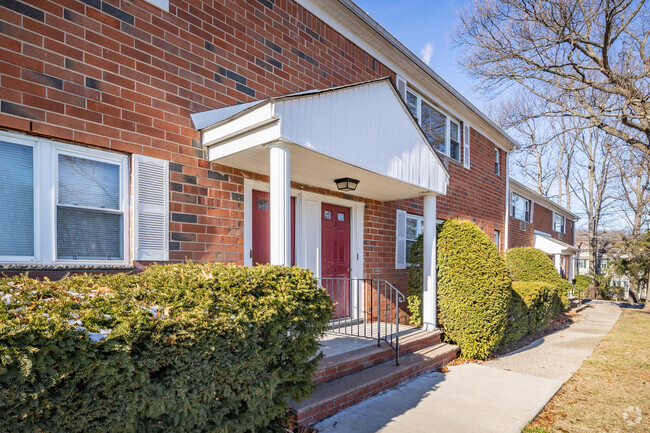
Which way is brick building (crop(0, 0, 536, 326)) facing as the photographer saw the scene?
facing the viewer and to the right of the viewer

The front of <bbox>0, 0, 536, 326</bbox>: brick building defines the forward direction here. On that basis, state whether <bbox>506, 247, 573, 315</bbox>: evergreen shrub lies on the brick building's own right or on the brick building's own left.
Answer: on the brick building's own left

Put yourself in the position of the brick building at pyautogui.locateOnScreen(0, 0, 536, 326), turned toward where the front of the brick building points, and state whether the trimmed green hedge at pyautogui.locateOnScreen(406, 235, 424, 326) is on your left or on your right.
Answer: on your left

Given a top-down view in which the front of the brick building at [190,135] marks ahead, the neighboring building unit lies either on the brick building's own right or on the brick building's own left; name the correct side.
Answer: on the brick building's own left
